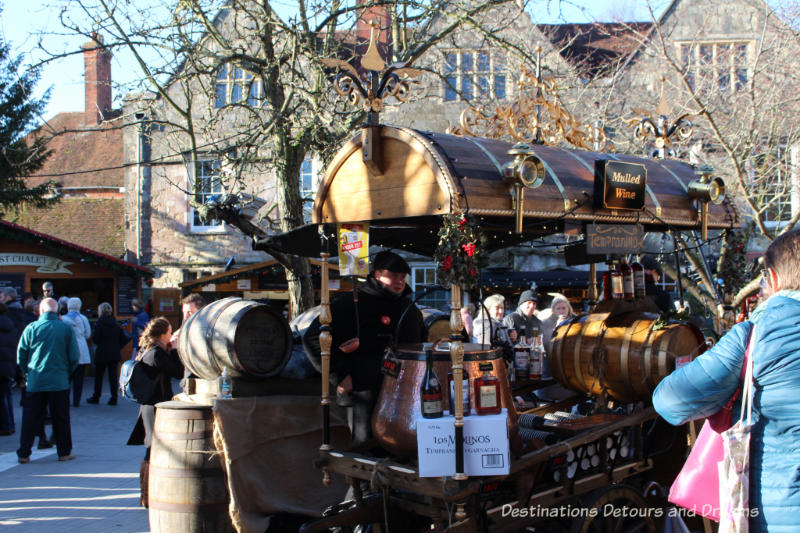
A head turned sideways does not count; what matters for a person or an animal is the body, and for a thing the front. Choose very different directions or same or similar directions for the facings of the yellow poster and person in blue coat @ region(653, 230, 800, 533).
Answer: very different directions

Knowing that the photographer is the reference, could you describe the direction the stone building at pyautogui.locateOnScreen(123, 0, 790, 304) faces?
facing the viewer

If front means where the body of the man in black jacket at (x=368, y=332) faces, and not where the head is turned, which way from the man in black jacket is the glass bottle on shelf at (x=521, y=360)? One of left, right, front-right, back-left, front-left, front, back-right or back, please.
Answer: left

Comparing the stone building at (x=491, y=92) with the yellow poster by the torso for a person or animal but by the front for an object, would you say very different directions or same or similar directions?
same or similar directions

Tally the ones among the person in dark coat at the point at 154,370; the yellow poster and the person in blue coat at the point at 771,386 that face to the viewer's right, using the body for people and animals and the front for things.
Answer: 1

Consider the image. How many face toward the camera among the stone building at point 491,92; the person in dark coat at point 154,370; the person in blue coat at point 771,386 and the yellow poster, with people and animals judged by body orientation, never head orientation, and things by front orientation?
2

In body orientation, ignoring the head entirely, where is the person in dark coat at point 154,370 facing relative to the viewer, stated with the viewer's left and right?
facing to the right of the viewer

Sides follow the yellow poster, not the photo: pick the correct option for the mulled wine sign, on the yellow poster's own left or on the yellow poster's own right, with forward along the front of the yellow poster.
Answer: on the yellow poster's own left

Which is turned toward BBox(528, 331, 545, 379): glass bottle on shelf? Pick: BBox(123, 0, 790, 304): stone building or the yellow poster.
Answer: the stone building

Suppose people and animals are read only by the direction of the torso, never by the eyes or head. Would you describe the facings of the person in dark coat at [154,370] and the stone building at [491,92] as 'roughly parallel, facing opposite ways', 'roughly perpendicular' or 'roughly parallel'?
roughly perpendicular

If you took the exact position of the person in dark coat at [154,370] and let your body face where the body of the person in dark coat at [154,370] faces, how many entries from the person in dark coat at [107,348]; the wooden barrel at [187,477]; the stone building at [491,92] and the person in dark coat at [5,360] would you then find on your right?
1

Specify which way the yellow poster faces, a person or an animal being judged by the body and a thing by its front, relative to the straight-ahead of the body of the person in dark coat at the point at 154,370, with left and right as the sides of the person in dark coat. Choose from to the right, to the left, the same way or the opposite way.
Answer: to the right

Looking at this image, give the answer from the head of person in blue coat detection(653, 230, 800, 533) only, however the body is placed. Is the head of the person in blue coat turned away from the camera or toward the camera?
away from the camera

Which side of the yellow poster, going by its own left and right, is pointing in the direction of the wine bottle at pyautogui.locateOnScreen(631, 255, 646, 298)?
left
